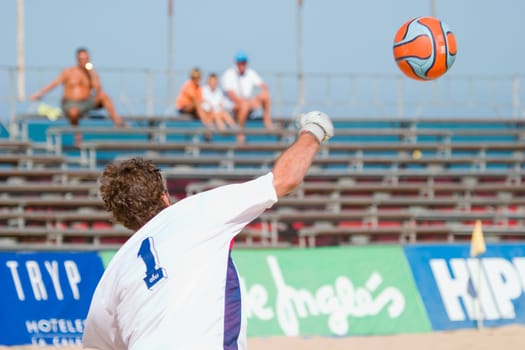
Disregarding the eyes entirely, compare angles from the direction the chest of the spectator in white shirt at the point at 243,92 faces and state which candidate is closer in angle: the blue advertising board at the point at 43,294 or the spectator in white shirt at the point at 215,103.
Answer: the blue advertising board

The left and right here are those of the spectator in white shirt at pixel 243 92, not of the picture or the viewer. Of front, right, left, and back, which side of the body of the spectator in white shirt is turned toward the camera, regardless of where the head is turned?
front

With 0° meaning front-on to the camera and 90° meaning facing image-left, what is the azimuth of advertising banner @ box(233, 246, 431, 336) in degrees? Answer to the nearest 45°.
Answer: approximately 0°

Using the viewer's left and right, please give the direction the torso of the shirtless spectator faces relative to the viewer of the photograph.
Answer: facing the viewer

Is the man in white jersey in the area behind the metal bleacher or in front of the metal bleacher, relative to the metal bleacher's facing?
in front

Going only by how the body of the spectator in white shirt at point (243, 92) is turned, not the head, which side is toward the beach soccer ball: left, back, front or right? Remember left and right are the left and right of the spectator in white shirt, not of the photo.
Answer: front

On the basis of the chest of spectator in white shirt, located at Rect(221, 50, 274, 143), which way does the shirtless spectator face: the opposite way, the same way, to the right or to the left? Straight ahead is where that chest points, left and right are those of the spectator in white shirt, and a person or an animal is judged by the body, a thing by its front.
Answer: the same way

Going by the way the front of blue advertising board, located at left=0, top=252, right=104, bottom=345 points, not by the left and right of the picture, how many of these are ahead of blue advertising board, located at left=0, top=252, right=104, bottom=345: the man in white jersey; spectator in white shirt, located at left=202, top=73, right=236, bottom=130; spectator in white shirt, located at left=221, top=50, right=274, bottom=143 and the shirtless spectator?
1

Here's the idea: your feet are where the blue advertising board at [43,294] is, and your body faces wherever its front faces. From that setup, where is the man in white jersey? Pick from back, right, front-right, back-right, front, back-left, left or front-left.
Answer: front

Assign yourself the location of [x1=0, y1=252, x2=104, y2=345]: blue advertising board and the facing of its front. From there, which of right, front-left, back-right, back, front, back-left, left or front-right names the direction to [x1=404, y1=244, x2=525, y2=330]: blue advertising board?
left

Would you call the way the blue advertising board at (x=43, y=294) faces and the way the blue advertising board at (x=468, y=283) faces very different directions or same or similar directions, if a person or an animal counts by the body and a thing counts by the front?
same or similar directions

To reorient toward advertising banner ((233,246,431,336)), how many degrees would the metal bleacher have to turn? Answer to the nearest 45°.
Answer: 0° — it already faces it

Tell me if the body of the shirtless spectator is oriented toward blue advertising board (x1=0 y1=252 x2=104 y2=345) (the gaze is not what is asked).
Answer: yes

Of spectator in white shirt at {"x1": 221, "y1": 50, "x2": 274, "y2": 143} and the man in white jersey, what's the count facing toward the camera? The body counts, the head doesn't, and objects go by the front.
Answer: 1

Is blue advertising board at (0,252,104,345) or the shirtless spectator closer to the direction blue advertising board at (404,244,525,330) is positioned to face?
the blue advertising board

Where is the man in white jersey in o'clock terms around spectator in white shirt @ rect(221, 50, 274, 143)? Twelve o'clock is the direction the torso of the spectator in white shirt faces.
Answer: The man in white jersey is roughly at 12 o'clock from the spectator in white shirt.

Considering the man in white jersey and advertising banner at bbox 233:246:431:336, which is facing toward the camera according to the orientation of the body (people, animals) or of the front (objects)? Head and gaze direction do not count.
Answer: the advertising banner

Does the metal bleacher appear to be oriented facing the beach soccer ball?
yes
